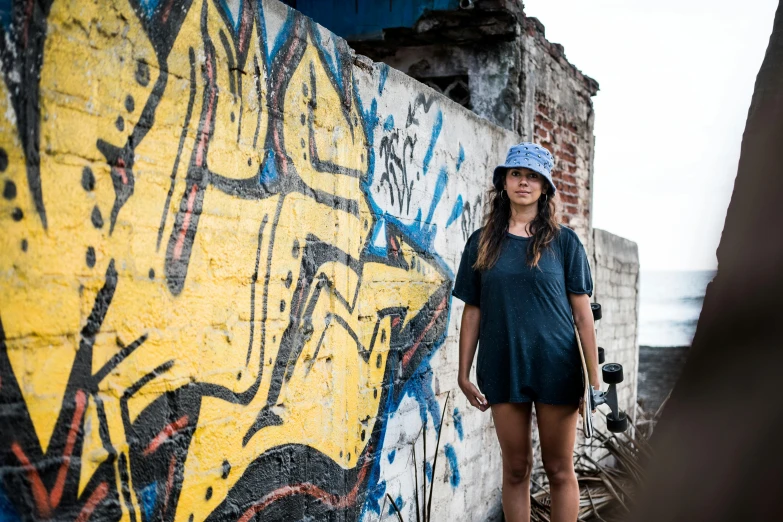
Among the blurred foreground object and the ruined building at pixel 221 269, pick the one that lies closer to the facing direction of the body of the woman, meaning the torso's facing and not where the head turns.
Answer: the blurred foreground object

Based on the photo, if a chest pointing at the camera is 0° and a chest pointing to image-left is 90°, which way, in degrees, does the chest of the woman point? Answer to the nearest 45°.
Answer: approximately 0°

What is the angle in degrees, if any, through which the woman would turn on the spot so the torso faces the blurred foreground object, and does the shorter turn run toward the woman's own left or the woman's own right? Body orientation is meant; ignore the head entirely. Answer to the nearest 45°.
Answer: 0° — they already face it
